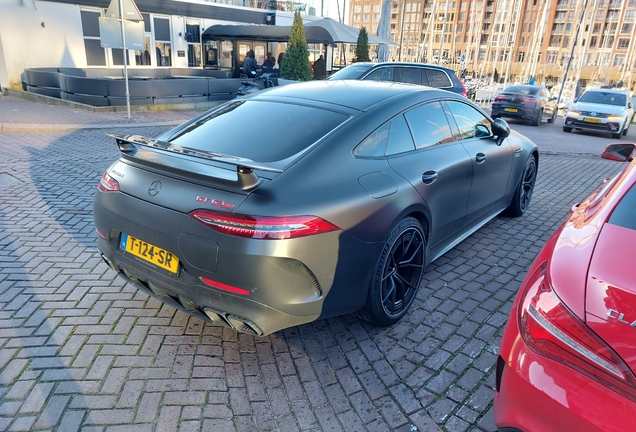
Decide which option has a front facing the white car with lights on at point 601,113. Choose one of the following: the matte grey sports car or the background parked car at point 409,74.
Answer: the matte grey sports car

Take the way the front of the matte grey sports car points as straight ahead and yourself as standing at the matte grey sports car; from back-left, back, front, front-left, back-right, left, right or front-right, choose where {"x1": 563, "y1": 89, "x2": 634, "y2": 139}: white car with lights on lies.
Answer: front

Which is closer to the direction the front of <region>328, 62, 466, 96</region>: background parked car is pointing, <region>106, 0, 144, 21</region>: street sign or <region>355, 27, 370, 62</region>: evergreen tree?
the street sign

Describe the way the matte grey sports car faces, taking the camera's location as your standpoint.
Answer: facing away from the viewer and to the right of the viewer

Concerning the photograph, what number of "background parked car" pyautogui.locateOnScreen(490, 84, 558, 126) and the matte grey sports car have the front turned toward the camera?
0

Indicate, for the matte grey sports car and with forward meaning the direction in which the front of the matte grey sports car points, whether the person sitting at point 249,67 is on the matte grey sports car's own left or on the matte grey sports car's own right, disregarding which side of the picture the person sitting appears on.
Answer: on the matte grey sports car's own left

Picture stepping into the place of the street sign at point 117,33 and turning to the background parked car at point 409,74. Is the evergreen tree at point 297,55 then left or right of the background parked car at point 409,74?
left

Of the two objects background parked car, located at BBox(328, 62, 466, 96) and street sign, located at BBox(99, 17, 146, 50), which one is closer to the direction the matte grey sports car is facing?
the background parked car

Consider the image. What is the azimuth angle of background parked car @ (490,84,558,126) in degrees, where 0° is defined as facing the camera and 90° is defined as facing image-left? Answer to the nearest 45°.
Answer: approximately 225°

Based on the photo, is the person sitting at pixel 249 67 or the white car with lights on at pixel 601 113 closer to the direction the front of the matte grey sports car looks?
the white car with lights on
